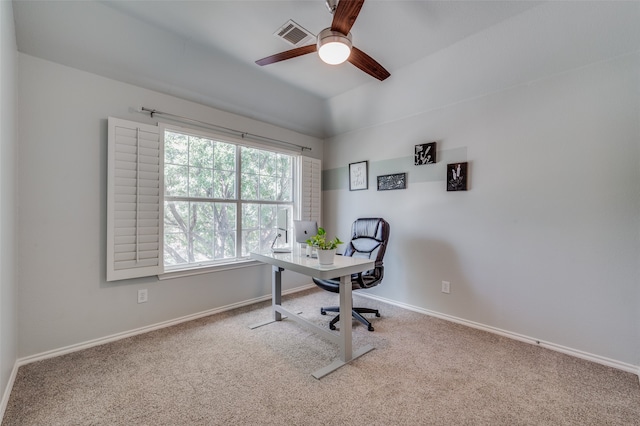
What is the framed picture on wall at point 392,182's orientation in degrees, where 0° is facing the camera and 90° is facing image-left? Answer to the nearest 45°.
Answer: approximately 45°

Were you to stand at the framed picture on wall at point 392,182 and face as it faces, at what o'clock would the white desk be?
The white desk is roughly at 11 o'clock from the framed picture on wall.

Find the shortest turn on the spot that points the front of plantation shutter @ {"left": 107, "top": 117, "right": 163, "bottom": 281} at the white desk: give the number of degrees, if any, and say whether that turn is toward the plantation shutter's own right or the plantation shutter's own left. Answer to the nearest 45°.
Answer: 0° — it already faces it

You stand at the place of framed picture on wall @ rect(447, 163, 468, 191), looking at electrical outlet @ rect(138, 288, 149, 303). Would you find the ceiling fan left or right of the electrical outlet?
left

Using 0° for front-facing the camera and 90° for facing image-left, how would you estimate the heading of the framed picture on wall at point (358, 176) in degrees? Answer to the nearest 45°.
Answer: approximately 45°

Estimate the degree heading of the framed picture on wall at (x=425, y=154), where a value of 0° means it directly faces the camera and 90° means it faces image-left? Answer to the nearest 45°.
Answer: approximately 45°
